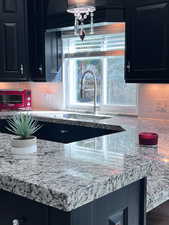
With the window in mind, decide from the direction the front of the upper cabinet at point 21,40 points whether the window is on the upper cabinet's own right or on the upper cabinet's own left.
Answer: on the upper cabinet's own left

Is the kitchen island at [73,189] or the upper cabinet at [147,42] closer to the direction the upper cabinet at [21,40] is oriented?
the kitchen island

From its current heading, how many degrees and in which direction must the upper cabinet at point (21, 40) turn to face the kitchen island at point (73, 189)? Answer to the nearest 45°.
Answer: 0° — it already faces it

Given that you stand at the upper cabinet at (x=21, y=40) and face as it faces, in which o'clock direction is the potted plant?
The potted plant is roughly at 12 o'clock from the upper cabinet.

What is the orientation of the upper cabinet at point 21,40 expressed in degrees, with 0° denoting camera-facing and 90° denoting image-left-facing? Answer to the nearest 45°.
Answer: approximately 0°

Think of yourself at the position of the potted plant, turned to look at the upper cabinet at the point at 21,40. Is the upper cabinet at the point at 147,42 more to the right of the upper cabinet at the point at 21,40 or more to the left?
right

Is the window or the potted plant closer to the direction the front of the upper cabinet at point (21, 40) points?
the potted plant

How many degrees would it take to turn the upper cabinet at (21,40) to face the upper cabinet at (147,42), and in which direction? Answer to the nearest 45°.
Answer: approximately 45° to its left
